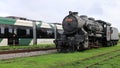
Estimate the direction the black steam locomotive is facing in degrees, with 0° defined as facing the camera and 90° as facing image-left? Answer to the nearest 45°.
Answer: approximately 45°

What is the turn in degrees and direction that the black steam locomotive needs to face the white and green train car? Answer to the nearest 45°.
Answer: approximately 90° to its right
